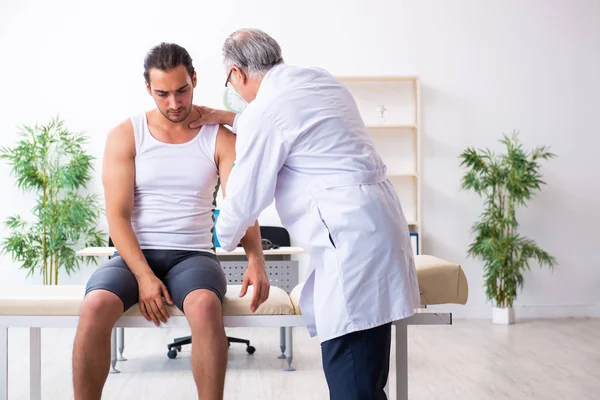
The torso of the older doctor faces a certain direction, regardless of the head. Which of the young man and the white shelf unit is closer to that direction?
the young man

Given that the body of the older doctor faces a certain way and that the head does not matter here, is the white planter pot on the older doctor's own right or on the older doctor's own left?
on the older doctor's own right

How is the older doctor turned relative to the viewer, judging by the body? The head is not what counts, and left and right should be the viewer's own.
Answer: facing away from the viewer and to the left of the viewer

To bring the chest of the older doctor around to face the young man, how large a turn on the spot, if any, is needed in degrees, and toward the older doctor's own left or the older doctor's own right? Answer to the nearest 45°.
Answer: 0° — they already face them

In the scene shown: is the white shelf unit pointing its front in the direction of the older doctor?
yes
